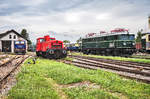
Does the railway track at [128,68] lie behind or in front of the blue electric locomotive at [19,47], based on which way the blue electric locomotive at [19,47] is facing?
in front

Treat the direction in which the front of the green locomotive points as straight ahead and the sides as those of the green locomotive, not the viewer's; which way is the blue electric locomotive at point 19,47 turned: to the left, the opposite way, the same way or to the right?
the same way

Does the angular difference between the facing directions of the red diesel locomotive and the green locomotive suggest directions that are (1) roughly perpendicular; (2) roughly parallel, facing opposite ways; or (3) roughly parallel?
roughly parallel

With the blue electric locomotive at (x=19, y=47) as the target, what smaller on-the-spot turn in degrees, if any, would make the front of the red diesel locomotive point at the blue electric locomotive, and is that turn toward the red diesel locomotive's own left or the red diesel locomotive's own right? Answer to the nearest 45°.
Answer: approximately 180°

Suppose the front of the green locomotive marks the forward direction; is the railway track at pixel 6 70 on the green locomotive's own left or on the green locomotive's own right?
on the green locomotive's own right

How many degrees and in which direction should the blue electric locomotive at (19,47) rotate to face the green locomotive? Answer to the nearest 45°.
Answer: approximately 45° to its left

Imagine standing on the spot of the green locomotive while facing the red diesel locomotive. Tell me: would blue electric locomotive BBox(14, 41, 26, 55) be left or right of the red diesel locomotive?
right

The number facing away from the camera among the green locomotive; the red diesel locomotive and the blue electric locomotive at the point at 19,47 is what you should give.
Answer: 0

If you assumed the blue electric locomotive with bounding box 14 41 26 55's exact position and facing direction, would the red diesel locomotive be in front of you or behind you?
in front

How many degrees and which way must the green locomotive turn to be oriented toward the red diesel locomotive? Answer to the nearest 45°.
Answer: approximately 90° to its right

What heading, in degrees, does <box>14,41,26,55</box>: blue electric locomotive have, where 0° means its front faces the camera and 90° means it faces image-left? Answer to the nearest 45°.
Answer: approximately 0°

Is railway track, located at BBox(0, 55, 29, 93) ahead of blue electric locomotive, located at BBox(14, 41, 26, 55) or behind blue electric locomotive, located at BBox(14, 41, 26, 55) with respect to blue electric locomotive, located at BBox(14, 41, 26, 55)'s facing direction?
ahead
